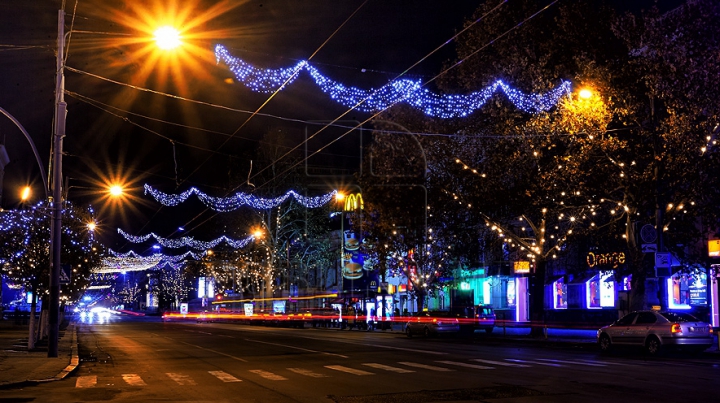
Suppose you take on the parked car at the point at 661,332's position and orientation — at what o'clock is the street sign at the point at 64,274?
The street sign is roughly at 10 o'clock from the parked car.

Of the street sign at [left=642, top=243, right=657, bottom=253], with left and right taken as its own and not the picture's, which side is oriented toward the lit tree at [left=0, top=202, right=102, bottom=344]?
right

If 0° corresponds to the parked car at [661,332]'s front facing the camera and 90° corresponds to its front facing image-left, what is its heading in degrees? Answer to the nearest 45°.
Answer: approximately 135°

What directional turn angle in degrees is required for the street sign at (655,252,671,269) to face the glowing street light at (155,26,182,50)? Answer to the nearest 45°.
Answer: approximately 45° to its right

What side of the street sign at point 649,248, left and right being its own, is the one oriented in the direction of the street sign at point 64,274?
right

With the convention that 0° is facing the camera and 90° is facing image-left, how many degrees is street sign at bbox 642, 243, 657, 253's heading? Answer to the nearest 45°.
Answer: approximately 0°

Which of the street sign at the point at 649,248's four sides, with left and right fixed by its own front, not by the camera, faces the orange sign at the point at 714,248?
left
